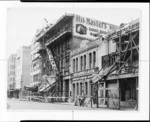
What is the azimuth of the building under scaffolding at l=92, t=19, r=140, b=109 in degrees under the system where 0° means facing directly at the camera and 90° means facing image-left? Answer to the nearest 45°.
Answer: approximately 45°

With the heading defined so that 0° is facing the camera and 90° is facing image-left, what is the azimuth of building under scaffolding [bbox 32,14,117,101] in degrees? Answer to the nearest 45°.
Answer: approximately 45°

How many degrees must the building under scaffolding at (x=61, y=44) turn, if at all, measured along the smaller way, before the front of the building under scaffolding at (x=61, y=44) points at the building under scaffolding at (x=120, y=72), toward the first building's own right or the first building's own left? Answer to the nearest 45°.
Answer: approximately 135° to the first building's own left

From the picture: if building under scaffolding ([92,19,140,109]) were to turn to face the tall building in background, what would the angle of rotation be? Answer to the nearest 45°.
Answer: approximately 45° to its right
